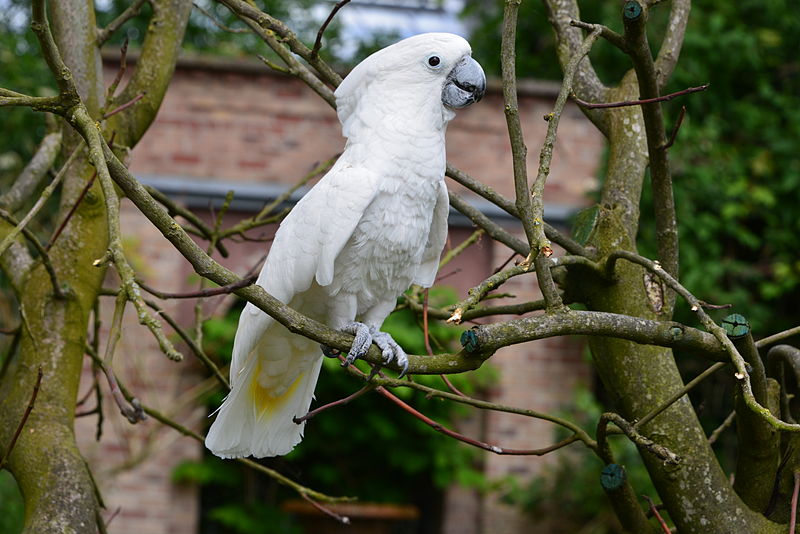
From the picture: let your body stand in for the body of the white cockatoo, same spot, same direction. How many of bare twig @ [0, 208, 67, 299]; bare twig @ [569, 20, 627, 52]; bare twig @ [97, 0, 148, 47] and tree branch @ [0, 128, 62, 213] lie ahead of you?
1

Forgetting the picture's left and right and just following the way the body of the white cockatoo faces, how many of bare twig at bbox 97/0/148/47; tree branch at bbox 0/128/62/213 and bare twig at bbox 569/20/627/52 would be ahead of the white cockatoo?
1

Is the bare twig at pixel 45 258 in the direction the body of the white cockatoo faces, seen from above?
no

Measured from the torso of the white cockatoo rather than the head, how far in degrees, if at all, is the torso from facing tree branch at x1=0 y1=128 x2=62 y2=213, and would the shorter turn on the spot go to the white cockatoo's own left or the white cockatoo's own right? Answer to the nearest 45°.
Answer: approximately 180°

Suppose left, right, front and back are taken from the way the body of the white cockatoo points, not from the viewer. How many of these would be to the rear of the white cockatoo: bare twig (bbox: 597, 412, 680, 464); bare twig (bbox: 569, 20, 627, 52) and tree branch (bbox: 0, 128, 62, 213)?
1

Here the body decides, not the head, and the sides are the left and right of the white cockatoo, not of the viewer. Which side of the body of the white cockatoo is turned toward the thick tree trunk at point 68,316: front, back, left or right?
back

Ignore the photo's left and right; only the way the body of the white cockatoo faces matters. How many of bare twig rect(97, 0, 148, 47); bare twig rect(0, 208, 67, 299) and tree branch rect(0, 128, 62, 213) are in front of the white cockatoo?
0

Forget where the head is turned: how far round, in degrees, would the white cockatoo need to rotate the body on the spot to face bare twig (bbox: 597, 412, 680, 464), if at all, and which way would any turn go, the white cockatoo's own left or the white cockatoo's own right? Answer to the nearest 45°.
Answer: approximately 45° to the white cockatoo's own left

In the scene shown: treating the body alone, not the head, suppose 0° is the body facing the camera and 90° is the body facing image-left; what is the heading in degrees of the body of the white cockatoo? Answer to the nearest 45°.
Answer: approximately 315°

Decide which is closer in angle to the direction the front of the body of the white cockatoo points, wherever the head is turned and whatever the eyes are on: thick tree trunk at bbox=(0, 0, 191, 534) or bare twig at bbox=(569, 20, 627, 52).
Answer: the bare twig

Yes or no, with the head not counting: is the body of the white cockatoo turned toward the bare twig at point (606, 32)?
yes
